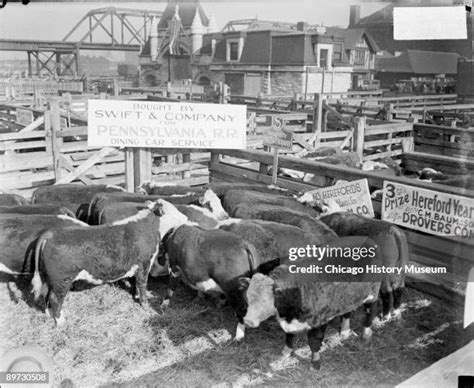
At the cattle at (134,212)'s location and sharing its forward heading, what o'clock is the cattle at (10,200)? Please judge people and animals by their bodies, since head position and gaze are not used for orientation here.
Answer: the cattle at (10,200) is roughly at 7 o'clock from the cattle at (134,212).

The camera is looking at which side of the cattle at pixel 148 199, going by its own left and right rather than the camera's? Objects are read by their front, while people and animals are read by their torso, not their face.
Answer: right

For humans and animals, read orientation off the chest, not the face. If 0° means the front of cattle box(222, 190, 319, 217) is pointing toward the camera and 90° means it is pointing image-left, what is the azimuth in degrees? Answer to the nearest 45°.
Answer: approximately 270°

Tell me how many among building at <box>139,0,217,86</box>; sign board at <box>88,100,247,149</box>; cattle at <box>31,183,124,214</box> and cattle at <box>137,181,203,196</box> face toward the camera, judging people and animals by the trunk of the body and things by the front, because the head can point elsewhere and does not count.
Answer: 2

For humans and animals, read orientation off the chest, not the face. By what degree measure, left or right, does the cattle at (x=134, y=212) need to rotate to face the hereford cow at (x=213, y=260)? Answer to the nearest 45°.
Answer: approximately 45° to its right
